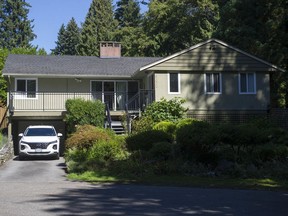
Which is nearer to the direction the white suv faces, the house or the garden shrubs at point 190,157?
the garden shrubs

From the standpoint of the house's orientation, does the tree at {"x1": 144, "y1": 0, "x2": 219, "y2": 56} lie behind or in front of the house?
behind

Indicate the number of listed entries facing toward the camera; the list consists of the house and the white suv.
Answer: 2

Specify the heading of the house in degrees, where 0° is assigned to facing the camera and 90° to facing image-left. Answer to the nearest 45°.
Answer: approximately 0°

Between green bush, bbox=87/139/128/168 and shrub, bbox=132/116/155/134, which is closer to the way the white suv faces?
the green bush

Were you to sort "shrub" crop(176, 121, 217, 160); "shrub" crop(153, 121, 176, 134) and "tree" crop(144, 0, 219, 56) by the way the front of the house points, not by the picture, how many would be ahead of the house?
2

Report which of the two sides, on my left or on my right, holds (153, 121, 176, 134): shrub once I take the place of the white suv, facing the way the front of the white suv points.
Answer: on my left

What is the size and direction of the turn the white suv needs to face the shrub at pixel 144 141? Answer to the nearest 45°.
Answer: approximately 45° to its left

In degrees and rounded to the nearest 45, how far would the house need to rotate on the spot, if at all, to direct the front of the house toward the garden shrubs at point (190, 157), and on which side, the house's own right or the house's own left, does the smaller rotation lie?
0° — it already faces it
